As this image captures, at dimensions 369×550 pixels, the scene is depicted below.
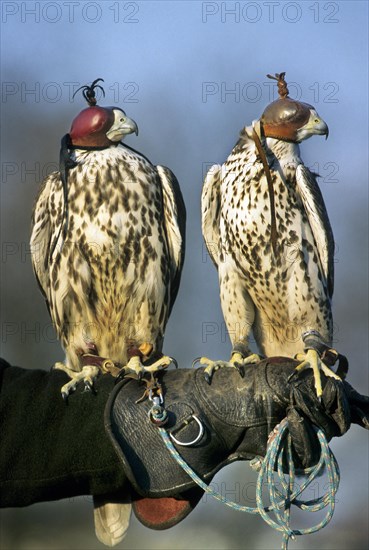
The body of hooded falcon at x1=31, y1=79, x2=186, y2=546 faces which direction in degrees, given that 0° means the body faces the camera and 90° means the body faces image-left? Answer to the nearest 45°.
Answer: approximately 0°

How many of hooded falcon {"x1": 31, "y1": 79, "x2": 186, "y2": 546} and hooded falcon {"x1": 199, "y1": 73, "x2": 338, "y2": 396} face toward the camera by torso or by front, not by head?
2

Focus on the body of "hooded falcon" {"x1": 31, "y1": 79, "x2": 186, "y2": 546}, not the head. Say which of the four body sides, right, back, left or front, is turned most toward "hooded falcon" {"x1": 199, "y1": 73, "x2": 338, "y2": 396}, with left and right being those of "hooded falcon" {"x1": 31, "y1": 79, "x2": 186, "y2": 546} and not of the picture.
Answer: left

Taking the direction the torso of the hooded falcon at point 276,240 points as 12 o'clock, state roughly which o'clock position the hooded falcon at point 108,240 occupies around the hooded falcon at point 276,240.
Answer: the hooded falcon at point 108,240 is roughly at 3 o'clock from the hooded falcon at point 276,240.

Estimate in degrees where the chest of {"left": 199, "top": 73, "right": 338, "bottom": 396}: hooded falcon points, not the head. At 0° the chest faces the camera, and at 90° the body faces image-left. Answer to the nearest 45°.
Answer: approximately 0°
